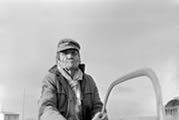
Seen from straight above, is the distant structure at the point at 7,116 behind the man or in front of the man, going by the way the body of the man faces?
behind

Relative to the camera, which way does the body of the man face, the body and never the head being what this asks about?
toward the camera
